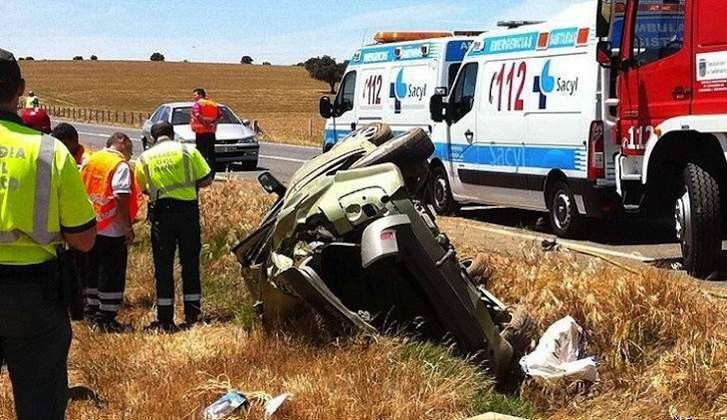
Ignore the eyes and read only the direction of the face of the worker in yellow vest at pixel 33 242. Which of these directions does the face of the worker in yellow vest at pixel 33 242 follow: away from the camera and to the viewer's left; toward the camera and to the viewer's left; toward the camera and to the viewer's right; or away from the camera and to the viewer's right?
away from the camera and to the viewer's right

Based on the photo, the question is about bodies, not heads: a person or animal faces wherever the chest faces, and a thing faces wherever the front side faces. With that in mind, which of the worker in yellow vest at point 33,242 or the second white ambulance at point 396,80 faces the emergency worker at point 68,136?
the worker in yellow vest

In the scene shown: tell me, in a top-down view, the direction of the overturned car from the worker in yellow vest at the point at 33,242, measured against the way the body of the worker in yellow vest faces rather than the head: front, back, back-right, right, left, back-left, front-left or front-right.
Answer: front-right

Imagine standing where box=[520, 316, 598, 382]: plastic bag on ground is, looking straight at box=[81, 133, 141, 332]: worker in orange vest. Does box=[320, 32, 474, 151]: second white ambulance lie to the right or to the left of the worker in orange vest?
right

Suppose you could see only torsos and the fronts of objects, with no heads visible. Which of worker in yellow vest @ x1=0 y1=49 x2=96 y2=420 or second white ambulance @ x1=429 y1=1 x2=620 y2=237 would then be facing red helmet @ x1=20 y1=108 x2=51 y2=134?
the worker in yellow vest

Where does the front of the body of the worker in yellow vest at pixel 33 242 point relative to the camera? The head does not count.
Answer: away from the camera

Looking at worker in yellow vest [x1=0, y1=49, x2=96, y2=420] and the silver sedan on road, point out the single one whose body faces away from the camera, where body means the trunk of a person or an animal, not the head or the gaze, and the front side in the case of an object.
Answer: the worker in yellow vest

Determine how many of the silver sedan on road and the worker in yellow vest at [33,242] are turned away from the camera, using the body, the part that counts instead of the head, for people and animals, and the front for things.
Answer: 1

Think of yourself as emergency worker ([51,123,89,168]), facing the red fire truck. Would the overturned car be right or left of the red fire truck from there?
right

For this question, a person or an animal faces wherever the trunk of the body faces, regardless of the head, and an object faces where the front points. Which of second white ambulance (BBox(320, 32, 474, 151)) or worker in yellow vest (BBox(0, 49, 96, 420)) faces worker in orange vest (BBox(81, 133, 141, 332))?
the worker in yellow vest
